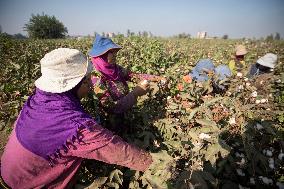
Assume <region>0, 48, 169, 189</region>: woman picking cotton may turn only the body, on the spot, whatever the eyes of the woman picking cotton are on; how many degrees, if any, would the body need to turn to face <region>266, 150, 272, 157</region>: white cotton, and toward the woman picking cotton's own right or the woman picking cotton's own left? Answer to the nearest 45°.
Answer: approximately 45° to the woman picking cotton's own right

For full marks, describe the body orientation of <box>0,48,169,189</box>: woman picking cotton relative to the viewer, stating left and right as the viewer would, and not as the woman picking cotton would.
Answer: facing away from the viewer and to the right of the viewer

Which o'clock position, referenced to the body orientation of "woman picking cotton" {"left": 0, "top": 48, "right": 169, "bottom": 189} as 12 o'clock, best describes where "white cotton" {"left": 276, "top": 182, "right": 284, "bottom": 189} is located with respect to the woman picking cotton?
The white cotton is roughly at 2 o'clock from the woman picking cotton.

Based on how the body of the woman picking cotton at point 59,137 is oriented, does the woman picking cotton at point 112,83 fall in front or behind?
in front

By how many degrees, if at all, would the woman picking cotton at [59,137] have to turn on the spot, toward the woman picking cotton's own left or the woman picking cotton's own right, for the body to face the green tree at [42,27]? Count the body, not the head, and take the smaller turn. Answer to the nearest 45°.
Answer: approximately 45° to the woman picking cotton's own left

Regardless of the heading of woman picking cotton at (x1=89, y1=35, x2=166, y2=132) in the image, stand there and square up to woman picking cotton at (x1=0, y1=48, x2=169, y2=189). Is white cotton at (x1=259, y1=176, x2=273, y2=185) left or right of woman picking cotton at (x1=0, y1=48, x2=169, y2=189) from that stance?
left

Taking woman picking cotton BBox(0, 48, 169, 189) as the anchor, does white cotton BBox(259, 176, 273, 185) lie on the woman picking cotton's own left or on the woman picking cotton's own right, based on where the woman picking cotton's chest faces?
on the woman picking cotton's own right
